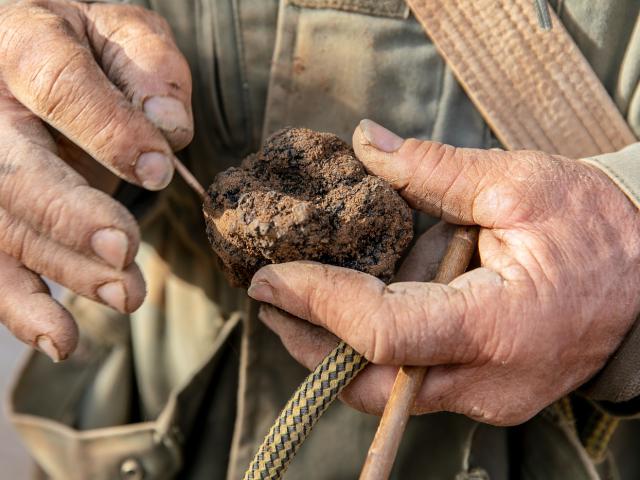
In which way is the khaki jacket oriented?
toward the camera
